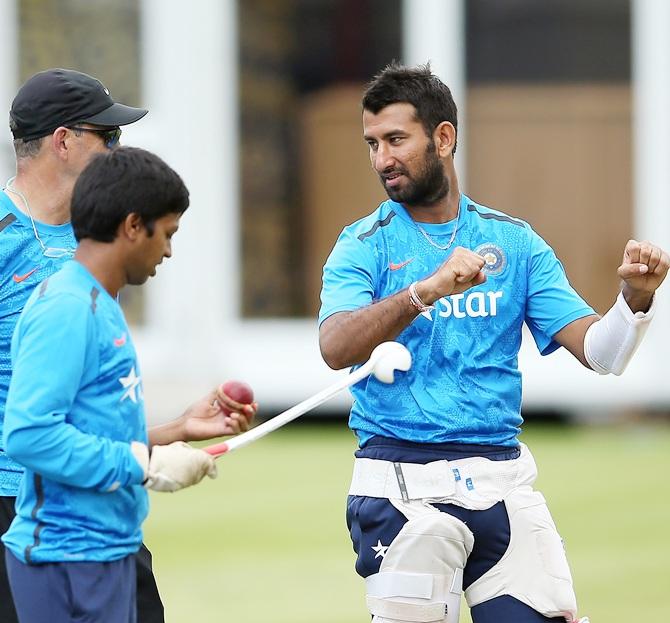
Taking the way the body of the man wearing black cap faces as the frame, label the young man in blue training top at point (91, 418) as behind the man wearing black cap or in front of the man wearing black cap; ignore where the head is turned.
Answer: in front

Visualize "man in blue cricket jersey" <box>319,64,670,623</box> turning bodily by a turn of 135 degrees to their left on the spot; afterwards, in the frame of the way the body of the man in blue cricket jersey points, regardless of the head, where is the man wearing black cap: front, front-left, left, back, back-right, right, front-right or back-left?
back-left

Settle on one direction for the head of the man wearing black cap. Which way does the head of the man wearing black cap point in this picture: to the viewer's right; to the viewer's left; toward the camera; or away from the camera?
to the viewer's right

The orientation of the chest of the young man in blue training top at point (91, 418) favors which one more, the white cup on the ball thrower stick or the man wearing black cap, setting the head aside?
the white cup on the ball thrower stick

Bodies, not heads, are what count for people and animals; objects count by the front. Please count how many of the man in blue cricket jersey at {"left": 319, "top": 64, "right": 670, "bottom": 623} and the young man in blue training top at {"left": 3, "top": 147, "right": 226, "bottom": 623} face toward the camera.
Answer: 1

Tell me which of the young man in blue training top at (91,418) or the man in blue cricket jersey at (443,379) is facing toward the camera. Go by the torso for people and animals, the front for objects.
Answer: the man in blue cricket jersey

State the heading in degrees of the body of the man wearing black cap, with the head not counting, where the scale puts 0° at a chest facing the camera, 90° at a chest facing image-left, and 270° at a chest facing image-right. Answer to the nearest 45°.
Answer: approximately 315°

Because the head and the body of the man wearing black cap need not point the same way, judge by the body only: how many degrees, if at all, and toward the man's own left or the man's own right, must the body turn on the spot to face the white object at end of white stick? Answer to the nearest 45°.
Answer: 0° — they already face it

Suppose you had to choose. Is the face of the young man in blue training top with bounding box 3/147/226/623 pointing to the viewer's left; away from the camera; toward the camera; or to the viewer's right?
to the viewer's right

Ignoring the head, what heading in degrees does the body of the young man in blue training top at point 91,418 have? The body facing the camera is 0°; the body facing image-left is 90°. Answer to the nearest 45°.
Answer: approximately 270°

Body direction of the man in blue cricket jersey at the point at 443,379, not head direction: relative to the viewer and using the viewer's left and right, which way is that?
facing the viewer

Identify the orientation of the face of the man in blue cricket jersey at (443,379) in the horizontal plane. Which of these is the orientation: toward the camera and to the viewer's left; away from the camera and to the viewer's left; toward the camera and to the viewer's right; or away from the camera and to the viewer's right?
toward the camera and to the viewer's left

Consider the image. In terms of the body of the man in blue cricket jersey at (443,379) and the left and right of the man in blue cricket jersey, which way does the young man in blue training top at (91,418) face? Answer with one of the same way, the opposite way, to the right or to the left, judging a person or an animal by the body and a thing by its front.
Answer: to the left
